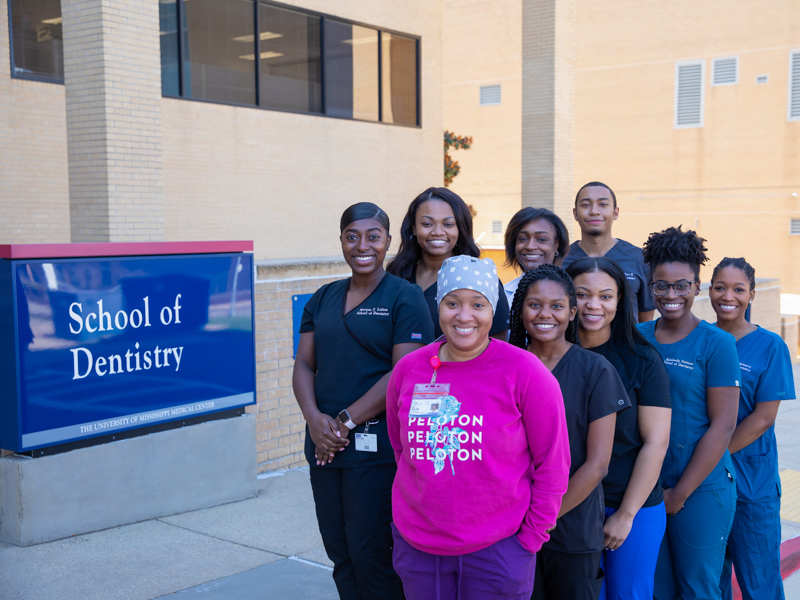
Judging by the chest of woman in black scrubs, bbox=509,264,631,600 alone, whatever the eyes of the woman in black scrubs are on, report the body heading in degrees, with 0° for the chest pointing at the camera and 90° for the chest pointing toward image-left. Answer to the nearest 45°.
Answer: approximately 45°

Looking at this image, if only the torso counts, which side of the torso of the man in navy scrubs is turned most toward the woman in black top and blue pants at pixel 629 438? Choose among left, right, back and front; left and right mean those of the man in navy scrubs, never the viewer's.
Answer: front

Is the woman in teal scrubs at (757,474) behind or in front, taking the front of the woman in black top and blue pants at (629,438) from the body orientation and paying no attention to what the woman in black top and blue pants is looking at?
behind

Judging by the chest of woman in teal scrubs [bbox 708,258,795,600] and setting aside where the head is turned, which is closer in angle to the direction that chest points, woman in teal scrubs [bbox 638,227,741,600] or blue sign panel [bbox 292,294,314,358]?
the woman in teal scrubs

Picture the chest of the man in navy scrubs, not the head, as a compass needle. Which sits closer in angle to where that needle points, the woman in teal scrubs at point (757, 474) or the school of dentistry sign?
the woman in teal scrubs

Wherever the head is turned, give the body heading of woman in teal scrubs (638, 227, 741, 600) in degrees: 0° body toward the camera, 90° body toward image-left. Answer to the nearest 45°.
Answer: approximately 45°

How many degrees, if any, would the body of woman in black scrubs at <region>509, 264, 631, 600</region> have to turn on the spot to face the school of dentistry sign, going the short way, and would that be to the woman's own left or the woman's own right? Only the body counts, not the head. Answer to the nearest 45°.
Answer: approximately 90° to the woman's own right
